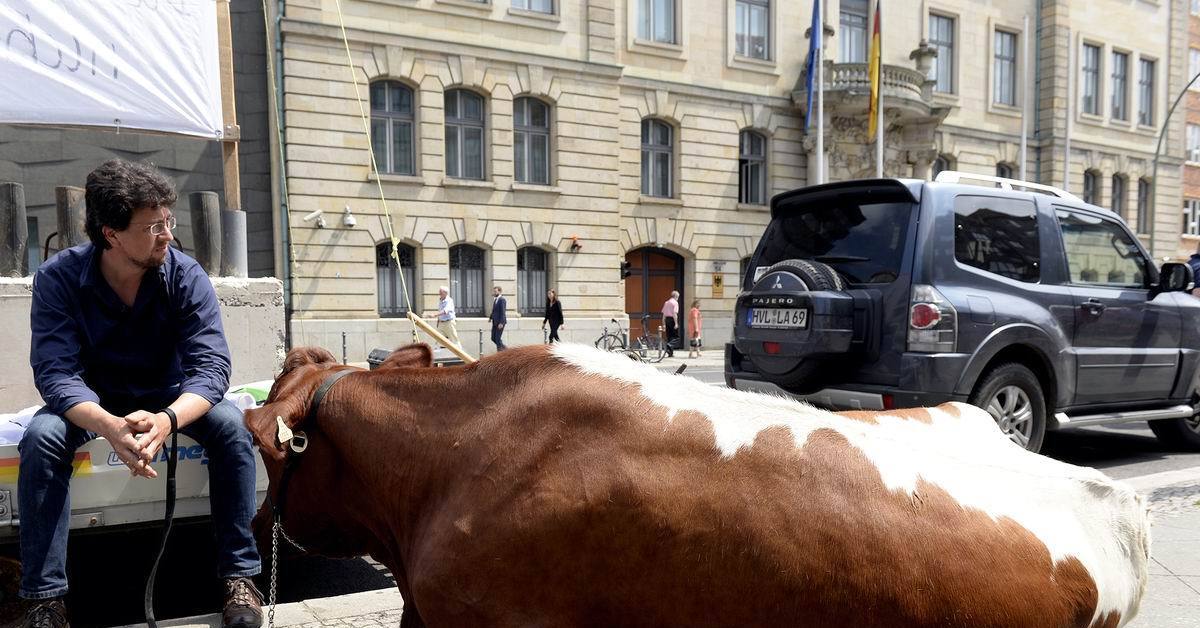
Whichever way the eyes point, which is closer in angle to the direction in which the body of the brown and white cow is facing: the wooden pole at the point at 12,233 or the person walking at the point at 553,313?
the wooden pole

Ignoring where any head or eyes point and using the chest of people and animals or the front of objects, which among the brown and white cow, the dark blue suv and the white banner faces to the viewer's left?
the brown and white cow

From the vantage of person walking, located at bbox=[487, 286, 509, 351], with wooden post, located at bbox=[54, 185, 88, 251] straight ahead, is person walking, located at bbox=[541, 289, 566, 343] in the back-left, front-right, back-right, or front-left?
back-left

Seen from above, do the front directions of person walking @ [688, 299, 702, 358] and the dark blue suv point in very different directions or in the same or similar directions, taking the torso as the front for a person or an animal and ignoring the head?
very different directions

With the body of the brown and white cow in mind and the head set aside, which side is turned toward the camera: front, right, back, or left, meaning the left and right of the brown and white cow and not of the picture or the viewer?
left

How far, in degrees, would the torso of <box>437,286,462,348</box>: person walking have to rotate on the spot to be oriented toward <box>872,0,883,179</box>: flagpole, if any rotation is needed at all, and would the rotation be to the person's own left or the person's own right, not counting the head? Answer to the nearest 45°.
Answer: approximately 180°

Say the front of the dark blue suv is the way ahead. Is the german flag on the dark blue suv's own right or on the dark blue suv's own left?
on the dark blue suv's own left
